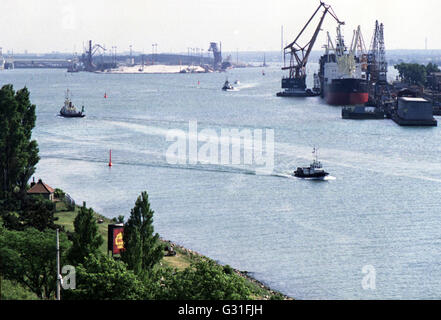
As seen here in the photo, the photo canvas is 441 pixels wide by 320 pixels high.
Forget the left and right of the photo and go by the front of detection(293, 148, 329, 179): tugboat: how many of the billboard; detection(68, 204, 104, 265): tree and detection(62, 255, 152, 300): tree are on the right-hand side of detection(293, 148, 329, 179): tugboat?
3

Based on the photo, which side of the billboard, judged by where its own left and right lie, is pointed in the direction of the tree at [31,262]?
right

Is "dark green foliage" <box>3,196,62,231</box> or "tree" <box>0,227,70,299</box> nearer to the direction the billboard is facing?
the tree

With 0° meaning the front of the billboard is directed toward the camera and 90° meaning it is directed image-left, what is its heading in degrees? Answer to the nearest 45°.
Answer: approximately 315°

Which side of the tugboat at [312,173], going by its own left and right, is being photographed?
right

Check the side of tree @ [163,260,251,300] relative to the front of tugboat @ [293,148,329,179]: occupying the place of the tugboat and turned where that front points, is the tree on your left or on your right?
on your right

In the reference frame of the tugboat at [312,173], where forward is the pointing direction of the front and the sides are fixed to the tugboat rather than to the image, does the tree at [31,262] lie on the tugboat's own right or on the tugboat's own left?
on the tugboat's own right

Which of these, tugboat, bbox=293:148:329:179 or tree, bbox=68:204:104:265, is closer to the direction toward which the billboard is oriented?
the tree

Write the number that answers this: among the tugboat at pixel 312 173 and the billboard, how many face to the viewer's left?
0

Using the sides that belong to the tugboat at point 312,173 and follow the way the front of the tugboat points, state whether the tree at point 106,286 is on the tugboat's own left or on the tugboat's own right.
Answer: on the tugboat's own right

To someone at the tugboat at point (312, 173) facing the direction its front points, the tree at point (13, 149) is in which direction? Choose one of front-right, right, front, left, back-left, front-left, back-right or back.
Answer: back-right

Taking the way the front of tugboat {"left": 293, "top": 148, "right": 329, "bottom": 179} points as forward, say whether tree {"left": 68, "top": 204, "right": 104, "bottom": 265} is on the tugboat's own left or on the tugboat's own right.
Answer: on the tugboat's own right

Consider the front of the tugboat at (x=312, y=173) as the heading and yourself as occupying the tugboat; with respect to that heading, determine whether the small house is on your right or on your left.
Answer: on your right
